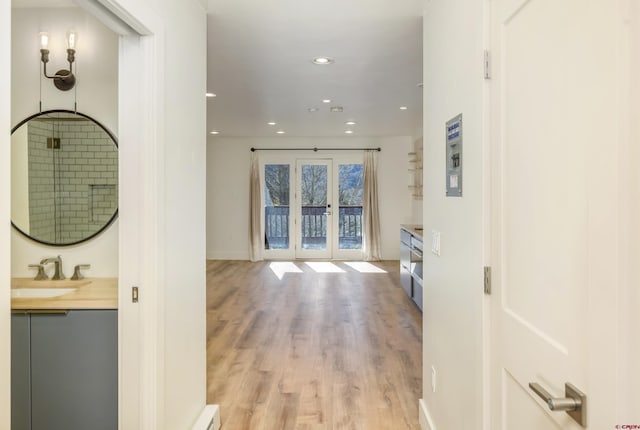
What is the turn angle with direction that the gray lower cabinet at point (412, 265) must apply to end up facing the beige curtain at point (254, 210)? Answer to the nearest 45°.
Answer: approximately 45° to its right

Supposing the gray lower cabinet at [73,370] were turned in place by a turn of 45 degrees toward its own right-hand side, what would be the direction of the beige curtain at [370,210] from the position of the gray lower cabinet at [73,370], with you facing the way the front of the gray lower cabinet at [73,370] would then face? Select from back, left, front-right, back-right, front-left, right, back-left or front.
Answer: back

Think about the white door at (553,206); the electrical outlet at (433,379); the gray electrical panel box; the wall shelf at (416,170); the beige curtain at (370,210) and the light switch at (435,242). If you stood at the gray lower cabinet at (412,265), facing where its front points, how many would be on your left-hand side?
4

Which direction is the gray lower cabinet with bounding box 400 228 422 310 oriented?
to the viewer's left

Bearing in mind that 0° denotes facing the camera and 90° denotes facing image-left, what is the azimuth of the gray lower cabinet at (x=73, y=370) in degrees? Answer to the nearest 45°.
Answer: approximately 0°

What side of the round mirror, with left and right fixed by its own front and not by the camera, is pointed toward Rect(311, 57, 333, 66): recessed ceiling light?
left

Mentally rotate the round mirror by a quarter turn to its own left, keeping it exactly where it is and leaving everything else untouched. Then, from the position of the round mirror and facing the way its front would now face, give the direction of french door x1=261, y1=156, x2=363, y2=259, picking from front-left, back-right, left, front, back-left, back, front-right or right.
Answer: front-left

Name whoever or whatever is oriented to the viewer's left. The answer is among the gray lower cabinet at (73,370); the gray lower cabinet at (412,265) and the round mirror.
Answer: the gray lower cabinet at (412,265)

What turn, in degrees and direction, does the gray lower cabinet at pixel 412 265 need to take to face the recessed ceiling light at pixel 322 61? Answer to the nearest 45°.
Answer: approximately 90° to its left
